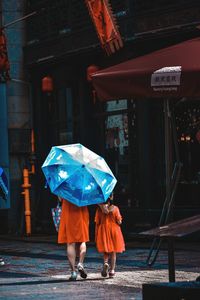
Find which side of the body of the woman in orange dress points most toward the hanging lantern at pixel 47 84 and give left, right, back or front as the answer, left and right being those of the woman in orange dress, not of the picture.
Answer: front

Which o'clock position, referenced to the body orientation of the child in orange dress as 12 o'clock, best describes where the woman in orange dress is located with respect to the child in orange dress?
The woman in orange dress is roughly at 9 o'clock from the child in orange dress.

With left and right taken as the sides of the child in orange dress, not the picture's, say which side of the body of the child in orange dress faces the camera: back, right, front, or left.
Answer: back

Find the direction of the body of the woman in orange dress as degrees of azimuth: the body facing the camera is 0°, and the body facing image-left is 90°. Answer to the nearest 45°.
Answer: approximately 180°

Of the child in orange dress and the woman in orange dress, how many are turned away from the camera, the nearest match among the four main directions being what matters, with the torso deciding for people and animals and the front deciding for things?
2
